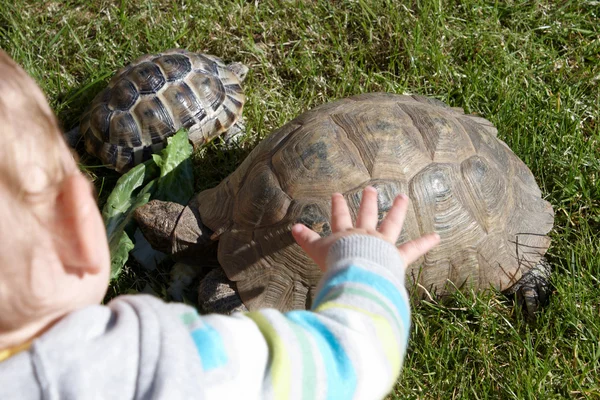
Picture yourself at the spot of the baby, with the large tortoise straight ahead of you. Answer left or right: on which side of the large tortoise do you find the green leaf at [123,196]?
left

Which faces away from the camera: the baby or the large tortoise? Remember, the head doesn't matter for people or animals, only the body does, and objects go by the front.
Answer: the baby

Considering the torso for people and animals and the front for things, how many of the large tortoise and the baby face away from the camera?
1

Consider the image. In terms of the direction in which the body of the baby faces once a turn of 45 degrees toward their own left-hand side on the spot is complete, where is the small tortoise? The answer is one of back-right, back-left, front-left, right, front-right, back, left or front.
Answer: front-right

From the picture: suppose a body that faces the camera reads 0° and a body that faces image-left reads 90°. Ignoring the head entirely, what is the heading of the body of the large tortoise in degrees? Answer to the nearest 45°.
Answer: approximately 90°

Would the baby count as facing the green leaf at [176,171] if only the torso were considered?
yes

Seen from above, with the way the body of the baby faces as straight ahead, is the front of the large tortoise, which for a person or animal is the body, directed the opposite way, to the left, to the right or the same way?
to the left

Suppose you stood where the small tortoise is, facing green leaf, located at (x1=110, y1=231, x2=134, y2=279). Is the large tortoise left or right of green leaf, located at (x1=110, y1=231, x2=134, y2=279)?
left

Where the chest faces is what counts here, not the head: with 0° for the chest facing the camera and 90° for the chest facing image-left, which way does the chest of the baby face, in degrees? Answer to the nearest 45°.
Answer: approximately 180°

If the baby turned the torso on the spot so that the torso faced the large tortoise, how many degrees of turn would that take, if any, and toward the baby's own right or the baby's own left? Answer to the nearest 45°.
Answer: approximately 45° to the baby's own right

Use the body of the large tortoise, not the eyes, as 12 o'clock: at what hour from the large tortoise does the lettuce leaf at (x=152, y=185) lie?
The lettuce leaf is roughly at 1 o'clock from the large tortoise.

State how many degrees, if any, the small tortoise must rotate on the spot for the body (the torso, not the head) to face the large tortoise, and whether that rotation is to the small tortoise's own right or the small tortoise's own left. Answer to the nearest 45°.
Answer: approximately 90° to the small tortoise's own right

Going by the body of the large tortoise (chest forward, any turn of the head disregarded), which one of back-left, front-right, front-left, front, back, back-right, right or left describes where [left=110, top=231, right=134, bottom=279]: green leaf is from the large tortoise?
front

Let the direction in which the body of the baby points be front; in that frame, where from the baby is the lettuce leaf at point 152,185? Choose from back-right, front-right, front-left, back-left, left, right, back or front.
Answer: front

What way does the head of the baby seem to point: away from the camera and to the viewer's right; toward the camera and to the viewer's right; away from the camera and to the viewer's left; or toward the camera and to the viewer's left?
away from the camera and to the viewer's right
